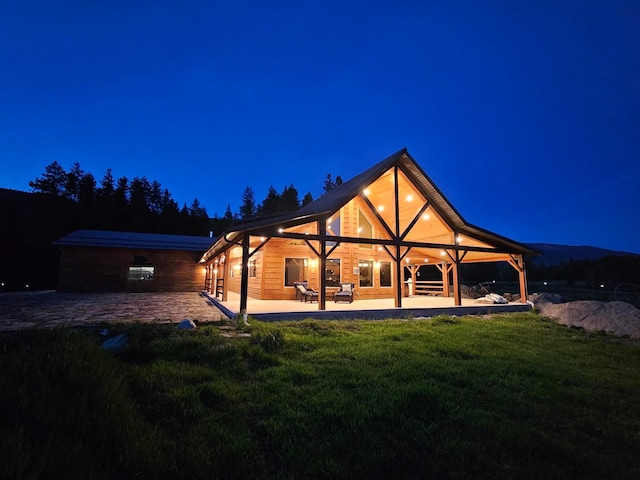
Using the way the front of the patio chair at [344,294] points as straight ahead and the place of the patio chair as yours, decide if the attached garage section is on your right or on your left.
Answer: on your right

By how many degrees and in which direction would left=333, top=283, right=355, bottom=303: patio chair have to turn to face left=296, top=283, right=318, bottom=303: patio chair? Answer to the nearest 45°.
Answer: approximately 45° to its right

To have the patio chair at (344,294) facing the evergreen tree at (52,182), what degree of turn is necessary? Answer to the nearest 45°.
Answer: approximately 90° to its right

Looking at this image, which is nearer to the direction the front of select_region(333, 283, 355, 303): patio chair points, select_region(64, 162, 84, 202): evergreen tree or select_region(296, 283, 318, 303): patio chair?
the patio chair

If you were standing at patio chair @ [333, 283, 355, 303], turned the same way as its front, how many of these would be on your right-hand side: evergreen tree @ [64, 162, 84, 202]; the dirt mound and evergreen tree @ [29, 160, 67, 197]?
2

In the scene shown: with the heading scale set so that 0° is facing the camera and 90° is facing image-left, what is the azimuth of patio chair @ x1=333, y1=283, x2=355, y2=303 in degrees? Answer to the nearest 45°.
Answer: approximately 45°
